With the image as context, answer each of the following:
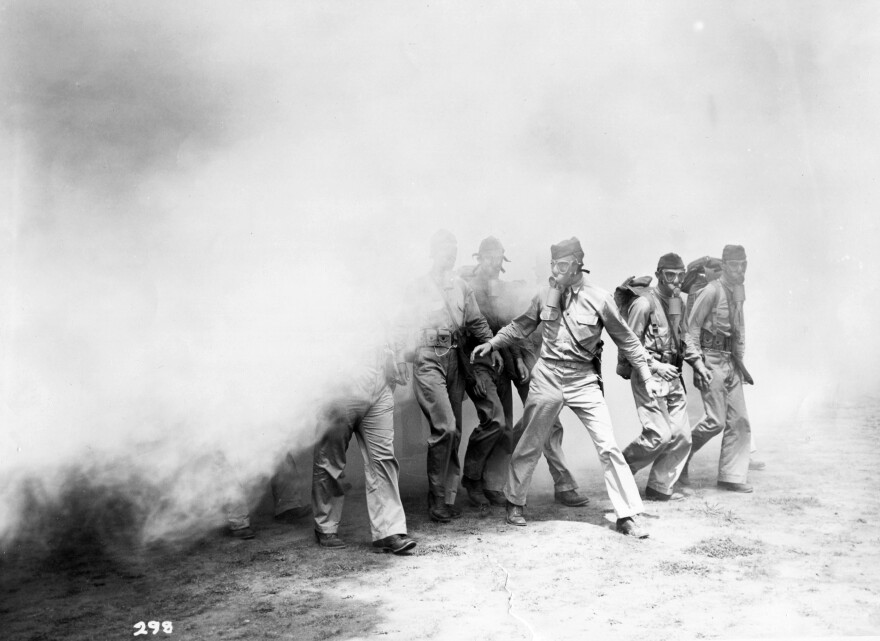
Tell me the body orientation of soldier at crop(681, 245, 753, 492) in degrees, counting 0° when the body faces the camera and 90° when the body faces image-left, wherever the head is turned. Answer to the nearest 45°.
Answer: approximately 315°

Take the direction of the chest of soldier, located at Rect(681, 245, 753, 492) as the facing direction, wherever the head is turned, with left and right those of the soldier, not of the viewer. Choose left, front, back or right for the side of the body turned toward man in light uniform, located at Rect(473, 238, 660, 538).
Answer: right

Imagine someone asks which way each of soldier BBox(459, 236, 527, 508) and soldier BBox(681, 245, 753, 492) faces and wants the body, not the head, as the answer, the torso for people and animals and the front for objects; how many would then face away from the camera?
0

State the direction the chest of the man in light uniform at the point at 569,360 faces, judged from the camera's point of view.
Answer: toward the camera
